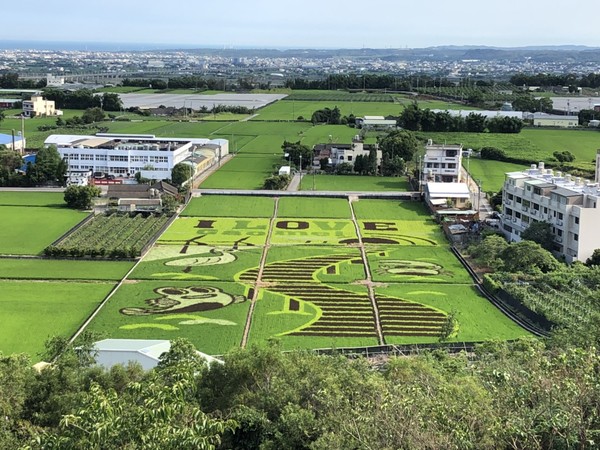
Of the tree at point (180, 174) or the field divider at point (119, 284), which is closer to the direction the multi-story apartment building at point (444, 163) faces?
the field divider

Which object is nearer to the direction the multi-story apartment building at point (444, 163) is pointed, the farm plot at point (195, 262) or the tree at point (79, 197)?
the farm plot

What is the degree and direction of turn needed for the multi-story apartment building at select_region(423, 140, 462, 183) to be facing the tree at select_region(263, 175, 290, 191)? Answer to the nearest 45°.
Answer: approximately 45° to its right

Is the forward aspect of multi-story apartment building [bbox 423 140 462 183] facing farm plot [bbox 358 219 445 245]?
yes

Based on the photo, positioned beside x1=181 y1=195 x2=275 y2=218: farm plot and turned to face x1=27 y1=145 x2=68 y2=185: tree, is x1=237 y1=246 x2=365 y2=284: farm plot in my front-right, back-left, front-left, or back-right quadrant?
back-left

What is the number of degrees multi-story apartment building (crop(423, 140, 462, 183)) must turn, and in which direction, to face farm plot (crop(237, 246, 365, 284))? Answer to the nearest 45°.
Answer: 0° — it already faces it

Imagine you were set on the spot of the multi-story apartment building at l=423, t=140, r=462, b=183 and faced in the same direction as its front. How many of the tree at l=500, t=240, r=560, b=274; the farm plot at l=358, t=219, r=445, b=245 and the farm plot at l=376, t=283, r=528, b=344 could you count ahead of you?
3

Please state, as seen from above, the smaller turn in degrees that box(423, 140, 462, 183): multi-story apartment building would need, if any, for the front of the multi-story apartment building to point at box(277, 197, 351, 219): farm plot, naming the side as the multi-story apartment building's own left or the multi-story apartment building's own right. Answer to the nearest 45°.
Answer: approximately 45° to the multi-story apartment building's own right

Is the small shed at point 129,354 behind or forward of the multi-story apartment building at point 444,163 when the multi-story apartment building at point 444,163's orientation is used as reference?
forward

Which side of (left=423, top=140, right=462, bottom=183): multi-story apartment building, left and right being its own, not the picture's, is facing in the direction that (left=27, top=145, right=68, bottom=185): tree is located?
right

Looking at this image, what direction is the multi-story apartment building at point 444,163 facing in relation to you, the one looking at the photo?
facing the viewer

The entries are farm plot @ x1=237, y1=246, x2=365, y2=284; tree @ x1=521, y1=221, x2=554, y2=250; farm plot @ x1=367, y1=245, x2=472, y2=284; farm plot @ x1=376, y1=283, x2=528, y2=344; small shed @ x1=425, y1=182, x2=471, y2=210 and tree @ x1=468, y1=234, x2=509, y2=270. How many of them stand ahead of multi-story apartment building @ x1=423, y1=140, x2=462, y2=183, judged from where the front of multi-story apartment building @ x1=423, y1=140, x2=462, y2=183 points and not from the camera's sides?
6

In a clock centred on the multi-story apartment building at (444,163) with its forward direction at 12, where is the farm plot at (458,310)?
The farm plot is roughly at 12 o'clock from the multi-story apartment building.

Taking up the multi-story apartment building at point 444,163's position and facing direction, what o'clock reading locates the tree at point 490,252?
The tree is roughly at 12 o'clock from the multi-story apartment building.

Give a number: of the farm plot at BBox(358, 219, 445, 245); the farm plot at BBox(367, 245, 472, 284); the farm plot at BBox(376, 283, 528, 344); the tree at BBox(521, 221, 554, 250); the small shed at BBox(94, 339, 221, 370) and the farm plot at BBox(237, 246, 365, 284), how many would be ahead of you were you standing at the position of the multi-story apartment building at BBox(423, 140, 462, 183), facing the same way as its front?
6

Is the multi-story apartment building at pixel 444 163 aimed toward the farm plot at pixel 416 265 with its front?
yes

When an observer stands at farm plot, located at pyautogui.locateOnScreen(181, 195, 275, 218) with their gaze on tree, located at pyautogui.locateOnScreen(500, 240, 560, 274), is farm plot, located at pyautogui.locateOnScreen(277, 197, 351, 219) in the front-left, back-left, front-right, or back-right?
front-left

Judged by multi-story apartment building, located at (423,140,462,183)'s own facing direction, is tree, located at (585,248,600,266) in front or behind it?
in front
